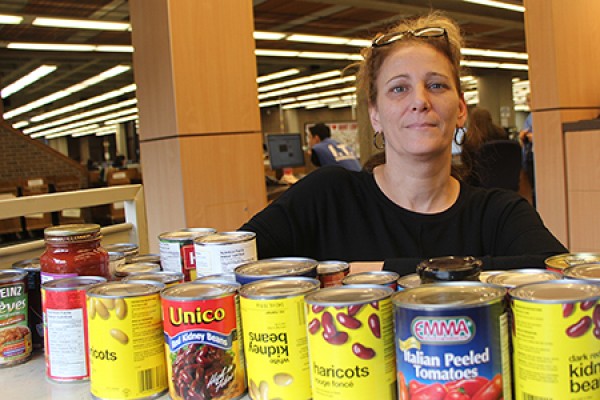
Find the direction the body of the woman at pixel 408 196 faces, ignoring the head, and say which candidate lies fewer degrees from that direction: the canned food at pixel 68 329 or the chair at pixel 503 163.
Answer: the canned food

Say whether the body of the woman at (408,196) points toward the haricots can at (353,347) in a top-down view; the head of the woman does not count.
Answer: yes

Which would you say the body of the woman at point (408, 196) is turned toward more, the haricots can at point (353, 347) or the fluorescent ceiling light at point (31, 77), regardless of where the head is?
the haricots can

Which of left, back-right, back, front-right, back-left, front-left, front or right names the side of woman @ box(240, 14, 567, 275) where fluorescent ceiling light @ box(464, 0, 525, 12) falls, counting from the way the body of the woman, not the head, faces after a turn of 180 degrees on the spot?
front

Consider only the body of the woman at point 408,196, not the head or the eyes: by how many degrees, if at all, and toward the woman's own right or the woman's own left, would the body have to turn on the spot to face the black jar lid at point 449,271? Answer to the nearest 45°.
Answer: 0° — they already face it

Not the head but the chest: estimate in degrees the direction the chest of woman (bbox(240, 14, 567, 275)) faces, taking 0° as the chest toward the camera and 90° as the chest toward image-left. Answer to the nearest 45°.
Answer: approximately 0°

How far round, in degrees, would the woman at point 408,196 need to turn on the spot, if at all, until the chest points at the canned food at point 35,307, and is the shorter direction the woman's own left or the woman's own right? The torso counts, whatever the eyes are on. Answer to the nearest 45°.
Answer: approximately 45° to the woman's own right

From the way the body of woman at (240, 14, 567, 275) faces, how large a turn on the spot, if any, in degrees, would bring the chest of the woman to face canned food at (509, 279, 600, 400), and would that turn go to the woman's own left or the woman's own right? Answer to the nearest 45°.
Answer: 0° — they already face it

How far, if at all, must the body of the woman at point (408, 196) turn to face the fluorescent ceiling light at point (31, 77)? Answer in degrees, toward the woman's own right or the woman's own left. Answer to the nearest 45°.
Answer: approximately 135° to the woman's own right

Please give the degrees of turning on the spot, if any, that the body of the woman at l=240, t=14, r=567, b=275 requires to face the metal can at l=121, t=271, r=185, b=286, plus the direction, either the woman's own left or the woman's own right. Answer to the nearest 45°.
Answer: approximately 45° to the woman's own right
